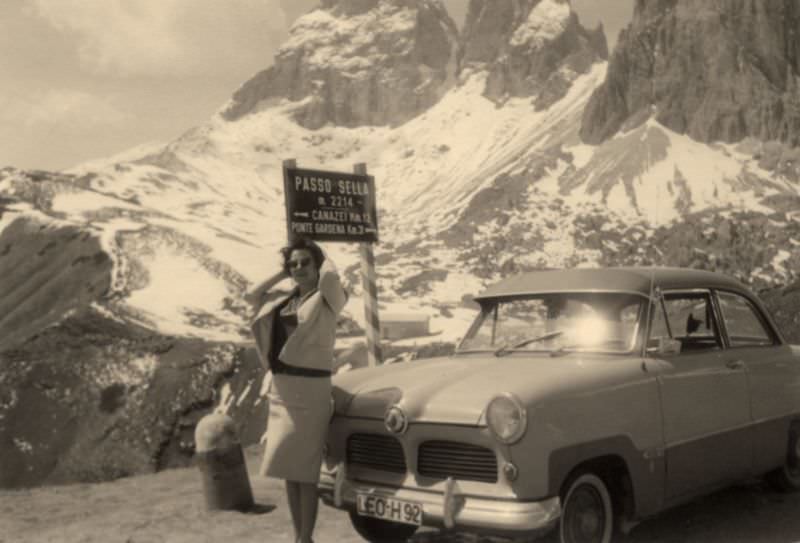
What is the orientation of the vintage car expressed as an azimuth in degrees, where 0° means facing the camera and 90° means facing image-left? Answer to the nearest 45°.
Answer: approximately 45°

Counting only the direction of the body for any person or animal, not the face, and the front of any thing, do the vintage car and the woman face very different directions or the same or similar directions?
same or similar directions

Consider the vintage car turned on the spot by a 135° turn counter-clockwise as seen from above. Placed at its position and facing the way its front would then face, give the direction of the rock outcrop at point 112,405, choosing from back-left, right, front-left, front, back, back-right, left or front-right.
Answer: back-left

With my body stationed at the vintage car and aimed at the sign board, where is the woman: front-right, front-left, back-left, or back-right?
front-left

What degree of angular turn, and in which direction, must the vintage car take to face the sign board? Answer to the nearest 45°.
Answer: approximately 90° to its right

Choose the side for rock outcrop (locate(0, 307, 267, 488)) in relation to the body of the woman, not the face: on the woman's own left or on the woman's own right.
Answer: on the woman's own right

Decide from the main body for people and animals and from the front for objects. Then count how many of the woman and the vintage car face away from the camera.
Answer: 0

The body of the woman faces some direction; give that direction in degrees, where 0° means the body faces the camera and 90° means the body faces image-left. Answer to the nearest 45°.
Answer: approximately 45°

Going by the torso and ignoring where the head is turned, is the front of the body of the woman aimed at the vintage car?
no

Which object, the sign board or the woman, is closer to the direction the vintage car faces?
the woman
